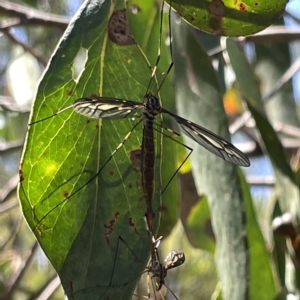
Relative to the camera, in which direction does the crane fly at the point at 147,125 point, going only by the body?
away from the camera
